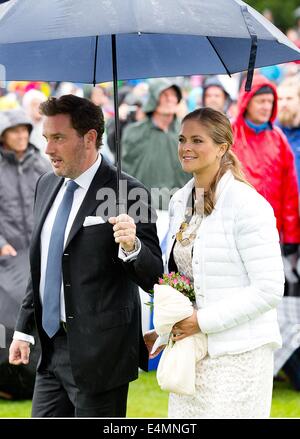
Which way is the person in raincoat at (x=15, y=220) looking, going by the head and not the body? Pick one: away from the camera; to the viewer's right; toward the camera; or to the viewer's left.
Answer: toward the camera

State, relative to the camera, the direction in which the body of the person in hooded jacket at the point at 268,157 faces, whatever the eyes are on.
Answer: toward the camera

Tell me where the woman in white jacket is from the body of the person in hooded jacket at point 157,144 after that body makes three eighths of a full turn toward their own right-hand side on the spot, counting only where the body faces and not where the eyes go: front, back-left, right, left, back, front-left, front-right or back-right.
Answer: left

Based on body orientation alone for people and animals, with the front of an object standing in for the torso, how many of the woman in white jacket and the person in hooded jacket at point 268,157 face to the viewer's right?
0

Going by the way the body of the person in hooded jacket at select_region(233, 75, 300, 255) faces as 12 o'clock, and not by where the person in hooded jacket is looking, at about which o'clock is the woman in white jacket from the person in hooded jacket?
The woman in white jacket is roughly at 12 o'clock from the person in hooded jacket.

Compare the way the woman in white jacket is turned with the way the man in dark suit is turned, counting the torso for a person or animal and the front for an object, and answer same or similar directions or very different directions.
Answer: same or similar directions

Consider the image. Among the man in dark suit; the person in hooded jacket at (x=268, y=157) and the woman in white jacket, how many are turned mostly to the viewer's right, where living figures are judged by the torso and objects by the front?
0

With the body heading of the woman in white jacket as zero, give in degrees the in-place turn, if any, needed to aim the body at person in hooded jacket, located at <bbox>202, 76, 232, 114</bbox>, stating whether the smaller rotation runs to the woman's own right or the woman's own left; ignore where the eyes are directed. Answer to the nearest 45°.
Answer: approximately 135° to the woman's own right

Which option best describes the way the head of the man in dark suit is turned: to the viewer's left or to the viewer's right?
to the viewer's left

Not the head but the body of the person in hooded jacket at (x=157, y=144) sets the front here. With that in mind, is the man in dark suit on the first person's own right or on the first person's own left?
on the first person's own right

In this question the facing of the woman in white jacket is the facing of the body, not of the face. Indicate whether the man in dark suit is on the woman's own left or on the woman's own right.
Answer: on the woman's own right

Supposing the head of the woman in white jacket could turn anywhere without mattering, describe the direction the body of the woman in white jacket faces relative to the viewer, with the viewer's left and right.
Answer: facing the viewer and to the left of the viewer

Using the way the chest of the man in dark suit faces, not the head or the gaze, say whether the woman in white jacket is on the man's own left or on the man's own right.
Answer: on the man's own left

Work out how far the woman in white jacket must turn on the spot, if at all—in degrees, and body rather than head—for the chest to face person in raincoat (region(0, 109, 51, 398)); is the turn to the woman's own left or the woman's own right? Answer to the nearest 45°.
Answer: approximately 90° to the woman's own right

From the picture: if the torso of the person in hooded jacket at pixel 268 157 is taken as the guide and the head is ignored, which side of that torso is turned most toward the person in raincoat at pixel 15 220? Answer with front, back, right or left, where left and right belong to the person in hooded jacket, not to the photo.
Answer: right

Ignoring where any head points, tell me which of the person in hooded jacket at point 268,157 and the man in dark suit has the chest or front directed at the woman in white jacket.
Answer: the person in hooded jacket
